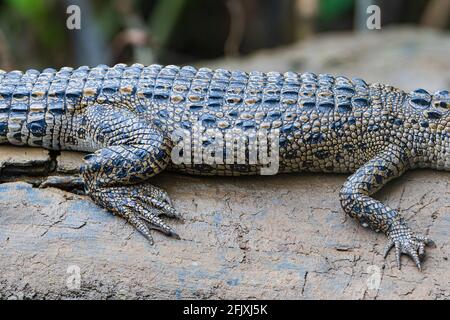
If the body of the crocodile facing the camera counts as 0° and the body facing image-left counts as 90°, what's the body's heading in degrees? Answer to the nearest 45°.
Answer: approximately 270°
